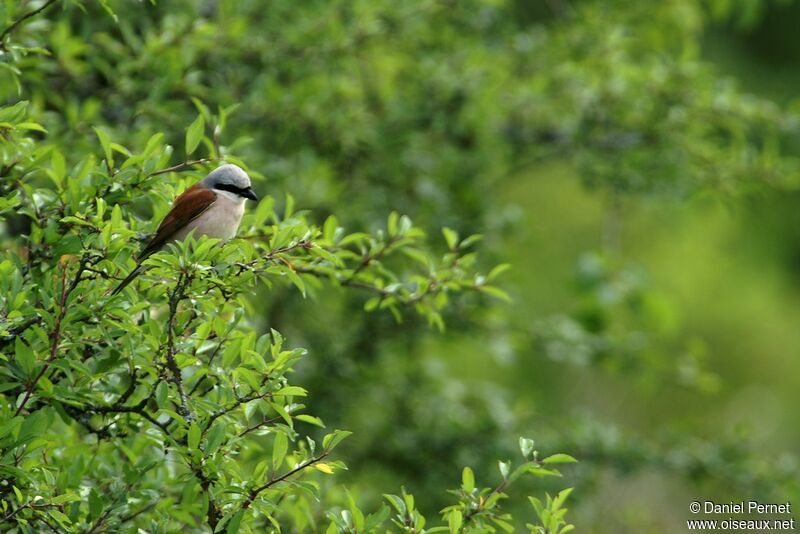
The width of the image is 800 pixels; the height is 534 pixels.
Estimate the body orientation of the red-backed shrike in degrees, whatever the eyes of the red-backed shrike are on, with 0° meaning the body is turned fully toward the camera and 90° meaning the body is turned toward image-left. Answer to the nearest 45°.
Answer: approximately 270°

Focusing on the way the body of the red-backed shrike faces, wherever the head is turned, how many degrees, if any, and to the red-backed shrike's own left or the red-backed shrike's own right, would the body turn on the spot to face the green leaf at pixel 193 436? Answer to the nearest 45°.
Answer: approximately 90° to the red-backed shrike's own right
